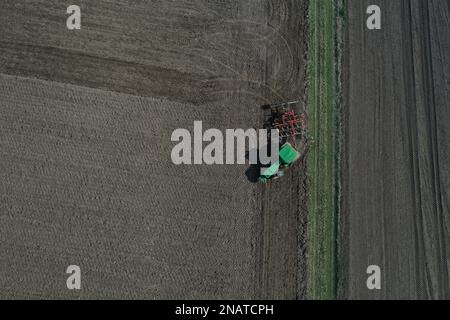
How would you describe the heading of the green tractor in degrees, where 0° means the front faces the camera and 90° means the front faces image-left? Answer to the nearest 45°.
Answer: approximately 45°
